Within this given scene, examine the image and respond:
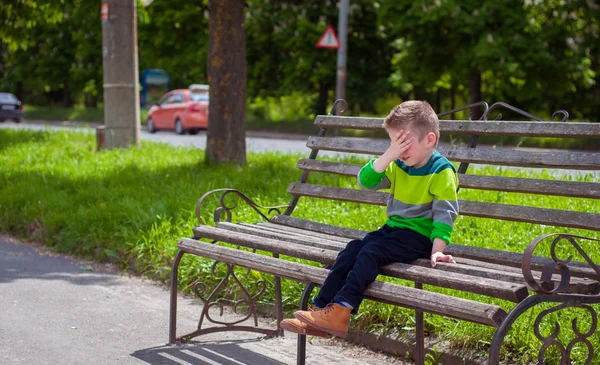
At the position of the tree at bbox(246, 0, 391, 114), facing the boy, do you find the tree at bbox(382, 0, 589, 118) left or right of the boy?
left

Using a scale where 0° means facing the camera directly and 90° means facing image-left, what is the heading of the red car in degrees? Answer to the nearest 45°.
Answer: approximately 135°

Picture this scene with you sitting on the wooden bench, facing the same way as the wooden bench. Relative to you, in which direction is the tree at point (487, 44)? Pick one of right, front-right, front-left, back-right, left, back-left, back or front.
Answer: back-right

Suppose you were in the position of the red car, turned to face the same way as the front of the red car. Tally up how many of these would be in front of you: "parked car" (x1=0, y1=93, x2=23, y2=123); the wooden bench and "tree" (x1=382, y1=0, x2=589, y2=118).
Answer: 1

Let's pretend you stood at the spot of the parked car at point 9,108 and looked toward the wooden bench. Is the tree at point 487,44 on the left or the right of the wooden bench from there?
left

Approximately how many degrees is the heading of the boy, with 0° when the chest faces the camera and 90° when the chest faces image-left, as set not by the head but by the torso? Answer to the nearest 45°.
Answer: approximately 45°

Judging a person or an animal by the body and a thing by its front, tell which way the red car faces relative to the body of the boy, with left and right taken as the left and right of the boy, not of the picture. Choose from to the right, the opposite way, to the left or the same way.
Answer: to the right

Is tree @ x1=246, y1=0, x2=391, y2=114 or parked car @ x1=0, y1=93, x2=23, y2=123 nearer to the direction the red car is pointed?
the parked car

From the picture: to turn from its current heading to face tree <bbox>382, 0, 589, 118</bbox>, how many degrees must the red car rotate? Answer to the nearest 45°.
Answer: approximately 180°
